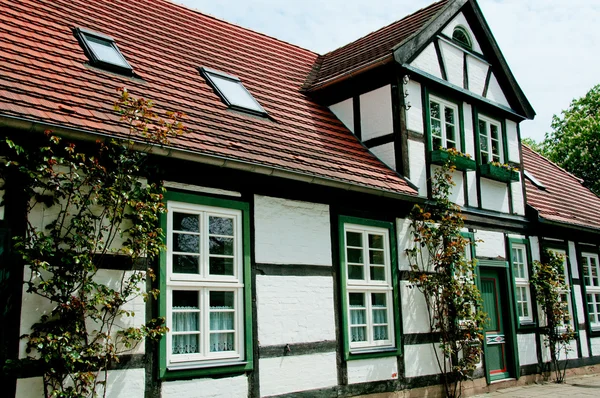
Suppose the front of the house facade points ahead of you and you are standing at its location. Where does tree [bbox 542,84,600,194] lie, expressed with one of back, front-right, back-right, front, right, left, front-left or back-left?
left
